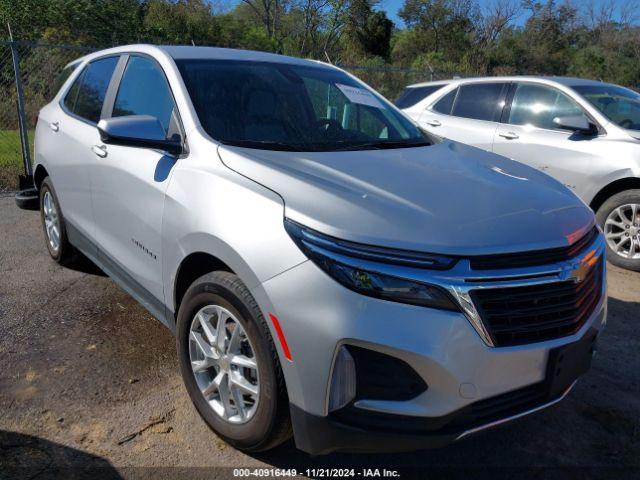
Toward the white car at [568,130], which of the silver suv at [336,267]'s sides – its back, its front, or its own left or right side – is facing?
left

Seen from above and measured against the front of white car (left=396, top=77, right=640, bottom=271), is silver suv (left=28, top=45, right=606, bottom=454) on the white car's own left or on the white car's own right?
on the white car's own right

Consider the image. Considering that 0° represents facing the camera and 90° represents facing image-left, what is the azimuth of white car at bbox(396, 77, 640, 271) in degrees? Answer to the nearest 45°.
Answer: approximately 315°

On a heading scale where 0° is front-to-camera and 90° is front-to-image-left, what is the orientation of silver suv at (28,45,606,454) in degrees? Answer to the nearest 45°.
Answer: approximately 315°
